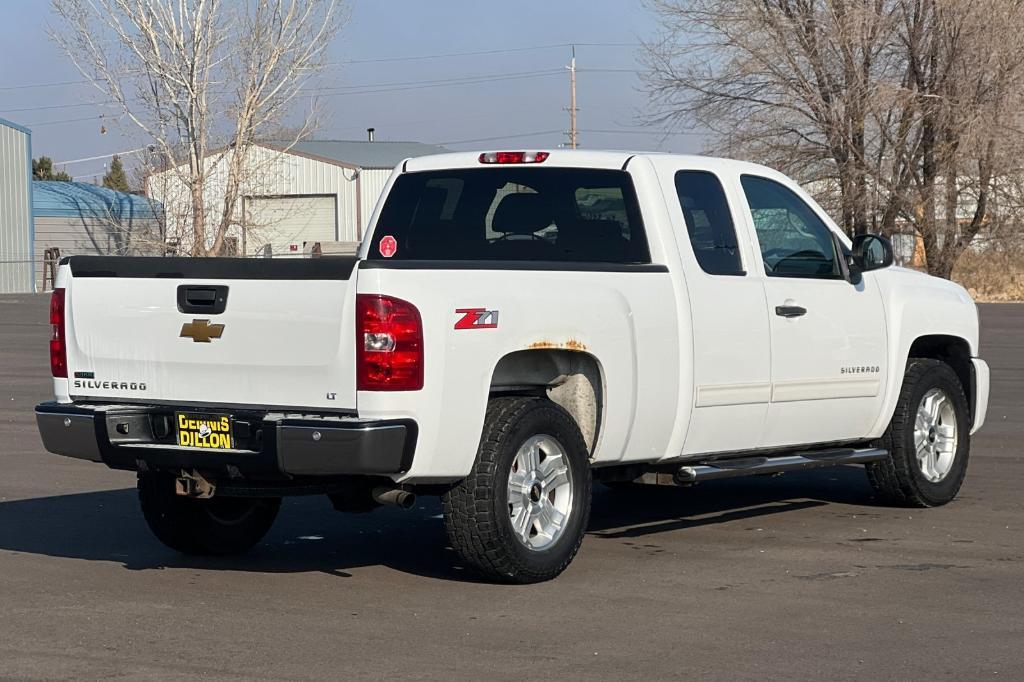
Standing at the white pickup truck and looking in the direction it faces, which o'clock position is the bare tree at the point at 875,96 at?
The bare tree is roughly at 11 o'clock from the white pickup truck.

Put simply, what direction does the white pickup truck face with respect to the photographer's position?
facing away from the viewer and to the right of the viewer
